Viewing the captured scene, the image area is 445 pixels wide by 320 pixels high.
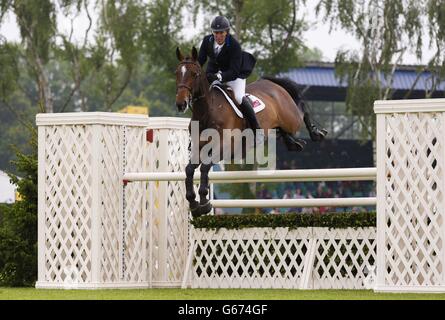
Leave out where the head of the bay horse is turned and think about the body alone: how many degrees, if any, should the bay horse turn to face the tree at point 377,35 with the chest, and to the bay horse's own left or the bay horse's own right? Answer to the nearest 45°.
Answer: approximately 135° to the bay horse's own right

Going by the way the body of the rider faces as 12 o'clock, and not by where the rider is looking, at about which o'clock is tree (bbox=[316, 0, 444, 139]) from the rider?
The tree is roughly at 5 o'clock from the rider.

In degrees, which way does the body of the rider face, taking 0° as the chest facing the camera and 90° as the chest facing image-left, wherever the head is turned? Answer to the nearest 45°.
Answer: approximately 45°

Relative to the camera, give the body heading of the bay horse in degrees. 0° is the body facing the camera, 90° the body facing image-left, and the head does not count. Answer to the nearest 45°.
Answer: approximately 45°
